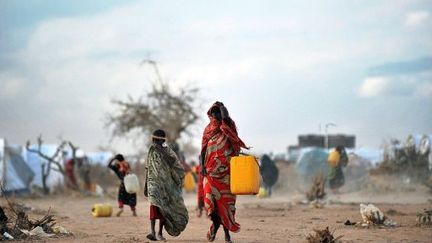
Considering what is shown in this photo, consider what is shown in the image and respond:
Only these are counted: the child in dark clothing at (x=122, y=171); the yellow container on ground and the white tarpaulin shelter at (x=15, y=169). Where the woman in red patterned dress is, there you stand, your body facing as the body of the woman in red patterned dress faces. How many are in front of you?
0

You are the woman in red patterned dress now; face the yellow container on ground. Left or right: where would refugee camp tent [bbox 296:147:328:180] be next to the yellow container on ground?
right
